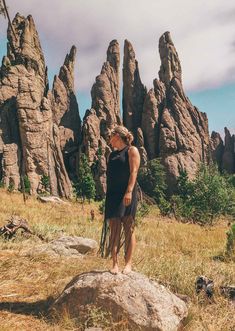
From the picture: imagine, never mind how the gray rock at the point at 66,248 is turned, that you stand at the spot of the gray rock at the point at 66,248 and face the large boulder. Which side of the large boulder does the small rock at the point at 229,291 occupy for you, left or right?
left

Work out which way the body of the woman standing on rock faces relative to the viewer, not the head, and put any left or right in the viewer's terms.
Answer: facing the viewer and to the left of the viewer

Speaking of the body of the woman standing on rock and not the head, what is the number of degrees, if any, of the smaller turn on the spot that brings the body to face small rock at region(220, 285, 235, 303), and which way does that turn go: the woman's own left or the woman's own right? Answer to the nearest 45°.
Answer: approximately 135° to the woman's own left

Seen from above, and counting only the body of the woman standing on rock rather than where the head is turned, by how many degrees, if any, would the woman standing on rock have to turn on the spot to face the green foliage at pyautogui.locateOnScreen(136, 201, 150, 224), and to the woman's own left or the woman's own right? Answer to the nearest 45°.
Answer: approximately 135° to the woman's own right
